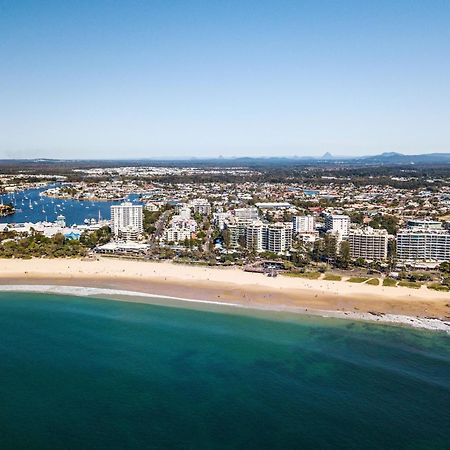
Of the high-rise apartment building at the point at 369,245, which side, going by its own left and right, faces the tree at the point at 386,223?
back

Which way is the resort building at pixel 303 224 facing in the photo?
toward the camera

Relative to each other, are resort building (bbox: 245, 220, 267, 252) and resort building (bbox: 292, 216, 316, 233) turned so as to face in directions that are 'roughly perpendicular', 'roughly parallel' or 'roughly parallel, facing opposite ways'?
roughly parallel

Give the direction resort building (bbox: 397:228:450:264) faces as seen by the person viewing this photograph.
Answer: facing the viewer

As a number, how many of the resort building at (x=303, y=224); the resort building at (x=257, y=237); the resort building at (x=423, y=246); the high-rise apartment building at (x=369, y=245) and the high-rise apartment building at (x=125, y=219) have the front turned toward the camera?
5

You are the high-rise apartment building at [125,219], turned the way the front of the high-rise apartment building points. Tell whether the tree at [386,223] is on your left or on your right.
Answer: on your left

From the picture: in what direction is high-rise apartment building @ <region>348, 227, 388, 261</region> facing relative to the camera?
toward the camera

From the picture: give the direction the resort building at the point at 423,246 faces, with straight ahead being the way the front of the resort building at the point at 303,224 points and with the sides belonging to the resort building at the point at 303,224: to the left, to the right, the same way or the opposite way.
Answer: the same way

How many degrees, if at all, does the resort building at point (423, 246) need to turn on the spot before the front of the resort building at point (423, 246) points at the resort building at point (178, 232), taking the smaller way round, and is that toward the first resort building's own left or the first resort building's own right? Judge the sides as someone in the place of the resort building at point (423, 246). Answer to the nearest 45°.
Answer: approximately 90° to the first resort building's own right

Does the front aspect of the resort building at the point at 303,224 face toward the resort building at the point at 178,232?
no

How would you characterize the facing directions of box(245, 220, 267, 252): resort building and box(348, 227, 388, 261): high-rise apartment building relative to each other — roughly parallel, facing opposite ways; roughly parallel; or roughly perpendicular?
roughly parallel

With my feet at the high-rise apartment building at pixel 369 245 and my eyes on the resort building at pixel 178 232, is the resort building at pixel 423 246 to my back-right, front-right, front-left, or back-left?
back-right

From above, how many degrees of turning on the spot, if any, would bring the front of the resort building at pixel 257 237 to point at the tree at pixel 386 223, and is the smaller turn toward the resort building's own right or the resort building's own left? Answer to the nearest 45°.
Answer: approximately 135° to the resort building's own left

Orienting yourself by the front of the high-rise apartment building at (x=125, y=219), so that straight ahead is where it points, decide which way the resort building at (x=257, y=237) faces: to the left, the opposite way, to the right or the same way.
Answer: the same way

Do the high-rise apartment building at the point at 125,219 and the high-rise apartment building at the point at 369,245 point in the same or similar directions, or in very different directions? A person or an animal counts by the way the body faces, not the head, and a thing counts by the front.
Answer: same or similar directions

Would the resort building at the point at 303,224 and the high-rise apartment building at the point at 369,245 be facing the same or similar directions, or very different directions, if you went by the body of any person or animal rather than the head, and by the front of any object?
same or similar directions

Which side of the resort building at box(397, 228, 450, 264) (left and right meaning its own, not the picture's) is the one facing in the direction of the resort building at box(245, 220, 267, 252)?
right

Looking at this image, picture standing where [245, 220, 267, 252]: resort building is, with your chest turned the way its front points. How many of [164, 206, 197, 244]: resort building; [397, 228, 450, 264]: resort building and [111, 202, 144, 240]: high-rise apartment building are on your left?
1

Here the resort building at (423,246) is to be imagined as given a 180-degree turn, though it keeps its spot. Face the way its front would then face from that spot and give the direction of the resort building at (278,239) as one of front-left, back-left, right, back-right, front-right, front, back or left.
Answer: left
